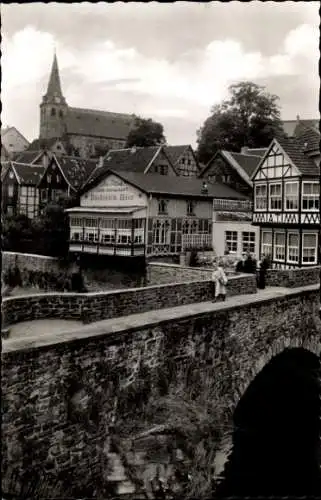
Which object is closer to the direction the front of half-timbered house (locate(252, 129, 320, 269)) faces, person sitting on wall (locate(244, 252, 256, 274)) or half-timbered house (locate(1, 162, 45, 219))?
the person sitting on wall

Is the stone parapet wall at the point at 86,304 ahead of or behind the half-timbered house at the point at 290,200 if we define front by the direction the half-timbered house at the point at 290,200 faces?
ahead

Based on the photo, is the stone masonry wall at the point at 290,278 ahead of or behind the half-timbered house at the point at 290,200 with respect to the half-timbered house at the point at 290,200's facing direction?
ahead

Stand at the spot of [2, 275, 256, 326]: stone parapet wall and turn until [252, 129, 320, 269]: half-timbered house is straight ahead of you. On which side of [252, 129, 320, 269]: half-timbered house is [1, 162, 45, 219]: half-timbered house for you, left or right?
left

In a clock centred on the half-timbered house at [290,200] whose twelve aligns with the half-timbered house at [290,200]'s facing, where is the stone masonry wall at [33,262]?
The stone masonry wall is roughly at 2 o'clock from the half-timbered house.

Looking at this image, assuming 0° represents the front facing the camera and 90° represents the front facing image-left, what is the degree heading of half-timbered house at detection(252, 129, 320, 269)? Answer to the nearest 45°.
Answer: approximately 45°

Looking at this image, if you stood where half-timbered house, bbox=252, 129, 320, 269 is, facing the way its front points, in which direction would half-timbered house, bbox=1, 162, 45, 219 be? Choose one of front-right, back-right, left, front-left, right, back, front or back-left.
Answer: right
